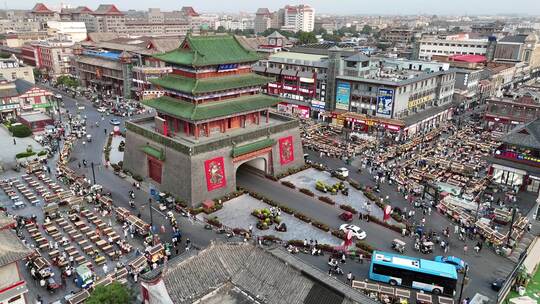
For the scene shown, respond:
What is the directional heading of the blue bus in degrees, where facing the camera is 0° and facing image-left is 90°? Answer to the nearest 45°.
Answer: approximately 270°

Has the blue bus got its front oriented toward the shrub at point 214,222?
no

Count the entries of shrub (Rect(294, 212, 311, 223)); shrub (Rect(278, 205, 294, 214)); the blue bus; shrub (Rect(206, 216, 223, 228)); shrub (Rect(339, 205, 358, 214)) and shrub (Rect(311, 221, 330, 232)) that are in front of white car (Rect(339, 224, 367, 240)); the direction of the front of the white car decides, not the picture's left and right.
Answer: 1

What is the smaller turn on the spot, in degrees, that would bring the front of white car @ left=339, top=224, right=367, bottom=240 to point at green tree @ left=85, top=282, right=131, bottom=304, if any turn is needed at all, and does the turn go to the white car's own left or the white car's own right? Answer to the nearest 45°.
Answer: approximately 90° to the white car's own right

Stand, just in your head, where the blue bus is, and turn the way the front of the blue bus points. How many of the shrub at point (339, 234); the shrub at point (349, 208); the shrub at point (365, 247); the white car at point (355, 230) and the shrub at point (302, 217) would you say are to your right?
0

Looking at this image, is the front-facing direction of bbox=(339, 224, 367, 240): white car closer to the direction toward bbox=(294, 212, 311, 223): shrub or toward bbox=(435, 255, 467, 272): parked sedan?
the parked sedan

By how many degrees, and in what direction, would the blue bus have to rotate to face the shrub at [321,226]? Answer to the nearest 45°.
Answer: approximately 135° to its left

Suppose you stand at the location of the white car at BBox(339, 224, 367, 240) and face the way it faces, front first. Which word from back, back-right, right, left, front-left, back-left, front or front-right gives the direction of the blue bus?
front

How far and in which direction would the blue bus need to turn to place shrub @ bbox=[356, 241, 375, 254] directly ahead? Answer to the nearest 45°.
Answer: approximately 135° to its left

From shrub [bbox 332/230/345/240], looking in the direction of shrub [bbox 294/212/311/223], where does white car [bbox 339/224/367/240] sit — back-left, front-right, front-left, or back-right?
back-right

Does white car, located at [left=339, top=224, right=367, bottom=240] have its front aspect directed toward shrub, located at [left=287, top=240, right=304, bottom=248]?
no

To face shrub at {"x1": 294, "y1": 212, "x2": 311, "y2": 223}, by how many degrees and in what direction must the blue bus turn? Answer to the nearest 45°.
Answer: approximately 135° to its left

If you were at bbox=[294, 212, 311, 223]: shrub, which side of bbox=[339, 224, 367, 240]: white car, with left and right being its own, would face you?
back

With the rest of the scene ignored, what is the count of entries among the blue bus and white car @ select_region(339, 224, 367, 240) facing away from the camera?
0

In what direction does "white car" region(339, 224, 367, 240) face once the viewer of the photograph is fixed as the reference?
facing the viewer and to the right of the viewer

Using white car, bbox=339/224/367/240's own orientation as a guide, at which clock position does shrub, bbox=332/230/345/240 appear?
The shrub is roughly at 4 o'clock from the white car.

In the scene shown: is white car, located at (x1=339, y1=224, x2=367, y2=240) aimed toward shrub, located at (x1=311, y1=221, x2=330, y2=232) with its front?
no

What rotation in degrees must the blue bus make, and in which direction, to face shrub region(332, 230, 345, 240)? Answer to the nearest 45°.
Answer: approximately 135° to its left
